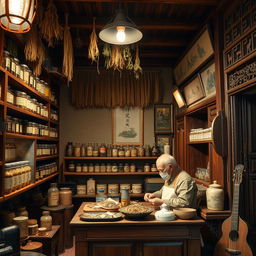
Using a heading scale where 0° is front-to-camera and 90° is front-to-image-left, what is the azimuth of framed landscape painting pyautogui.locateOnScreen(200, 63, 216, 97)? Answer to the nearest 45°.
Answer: approximately 45°

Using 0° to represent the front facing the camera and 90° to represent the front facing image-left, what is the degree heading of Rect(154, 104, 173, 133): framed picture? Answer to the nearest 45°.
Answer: approximately 0°

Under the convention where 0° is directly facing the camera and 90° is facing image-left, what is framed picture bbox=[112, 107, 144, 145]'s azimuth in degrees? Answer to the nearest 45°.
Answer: approximately 0°

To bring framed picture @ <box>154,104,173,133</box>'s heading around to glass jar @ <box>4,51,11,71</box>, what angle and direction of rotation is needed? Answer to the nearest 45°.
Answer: approximately 45° to its right

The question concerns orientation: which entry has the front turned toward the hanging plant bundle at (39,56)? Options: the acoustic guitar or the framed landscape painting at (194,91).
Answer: the framed landscape painting

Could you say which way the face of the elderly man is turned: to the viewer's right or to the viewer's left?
to the viewer's left

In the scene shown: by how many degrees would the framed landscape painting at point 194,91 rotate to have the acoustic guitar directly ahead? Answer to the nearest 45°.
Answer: approximately 45° to its left
